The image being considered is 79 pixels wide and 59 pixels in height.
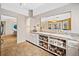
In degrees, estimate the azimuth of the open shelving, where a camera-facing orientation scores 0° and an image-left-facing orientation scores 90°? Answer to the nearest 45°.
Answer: approximately 45°

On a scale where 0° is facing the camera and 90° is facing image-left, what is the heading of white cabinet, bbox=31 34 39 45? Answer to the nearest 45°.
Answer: approximately 45°
